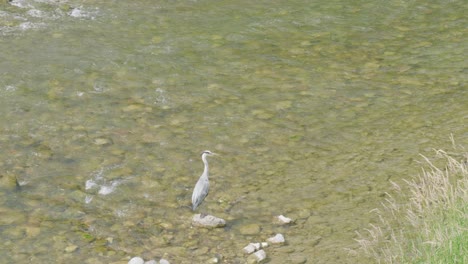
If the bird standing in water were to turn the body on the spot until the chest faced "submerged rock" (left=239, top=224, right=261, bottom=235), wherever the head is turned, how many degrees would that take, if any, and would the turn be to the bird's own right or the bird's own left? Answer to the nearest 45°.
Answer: approximately 45° to the bird's own right

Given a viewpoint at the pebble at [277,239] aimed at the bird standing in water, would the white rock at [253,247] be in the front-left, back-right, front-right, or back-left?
front-left

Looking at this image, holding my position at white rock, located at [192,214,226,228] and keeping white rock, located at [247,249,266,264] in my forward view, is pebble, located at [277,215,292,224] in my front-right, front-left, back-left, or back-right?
front-left

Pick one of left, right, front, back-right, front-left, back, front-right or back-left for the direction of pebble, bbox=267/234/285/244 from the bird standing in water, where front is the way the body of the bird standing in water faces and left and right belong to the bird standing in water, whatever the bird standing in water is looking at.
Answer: front-right

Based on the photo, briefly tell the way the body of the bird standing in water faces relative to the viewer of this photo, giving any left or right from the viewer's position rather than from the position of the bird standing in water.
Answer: facing to the right of the viewer

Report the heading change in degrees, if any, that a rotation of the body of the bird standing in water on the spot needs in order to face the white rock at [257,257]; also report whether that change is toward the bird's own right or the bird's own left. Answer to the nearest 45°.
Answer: approximately 45° to the bird's own right

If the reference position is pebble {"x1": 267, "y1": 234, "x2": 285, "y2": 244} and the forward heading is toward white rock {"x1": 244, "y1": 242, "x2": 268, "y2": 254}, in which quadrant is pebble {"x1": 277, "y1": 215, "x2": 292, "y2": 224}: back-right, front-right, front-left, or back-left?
back-right
